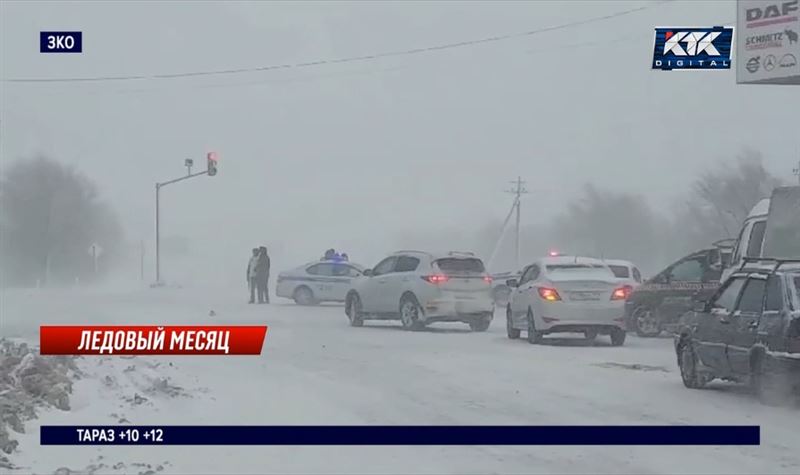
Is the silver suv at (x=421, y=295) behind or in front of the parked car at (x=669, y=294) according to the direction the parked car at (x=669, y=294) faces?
in front

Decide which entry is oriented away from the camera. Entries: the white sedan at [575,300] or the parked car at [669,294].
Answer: the white sedan

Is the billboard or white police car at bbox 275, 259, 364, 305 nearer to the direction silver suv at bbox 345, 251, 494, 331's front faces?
the white police car

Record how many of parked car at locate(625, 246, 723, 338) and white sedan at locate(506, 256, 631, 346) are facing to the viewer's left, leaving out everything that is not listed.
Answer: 1

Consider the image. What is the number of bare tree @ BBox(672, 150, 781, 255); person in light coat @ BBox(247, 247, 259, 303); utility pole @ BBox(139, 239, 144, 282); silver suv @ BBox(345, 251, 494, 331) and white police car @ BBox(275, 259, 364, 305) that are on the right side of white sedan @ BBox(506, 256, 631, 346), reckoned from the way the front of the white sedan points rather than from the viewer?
1

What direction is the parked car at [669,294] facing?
to the viewer's left

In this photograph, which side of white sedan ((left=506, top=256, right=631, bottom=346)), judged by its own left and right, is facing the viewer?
back
